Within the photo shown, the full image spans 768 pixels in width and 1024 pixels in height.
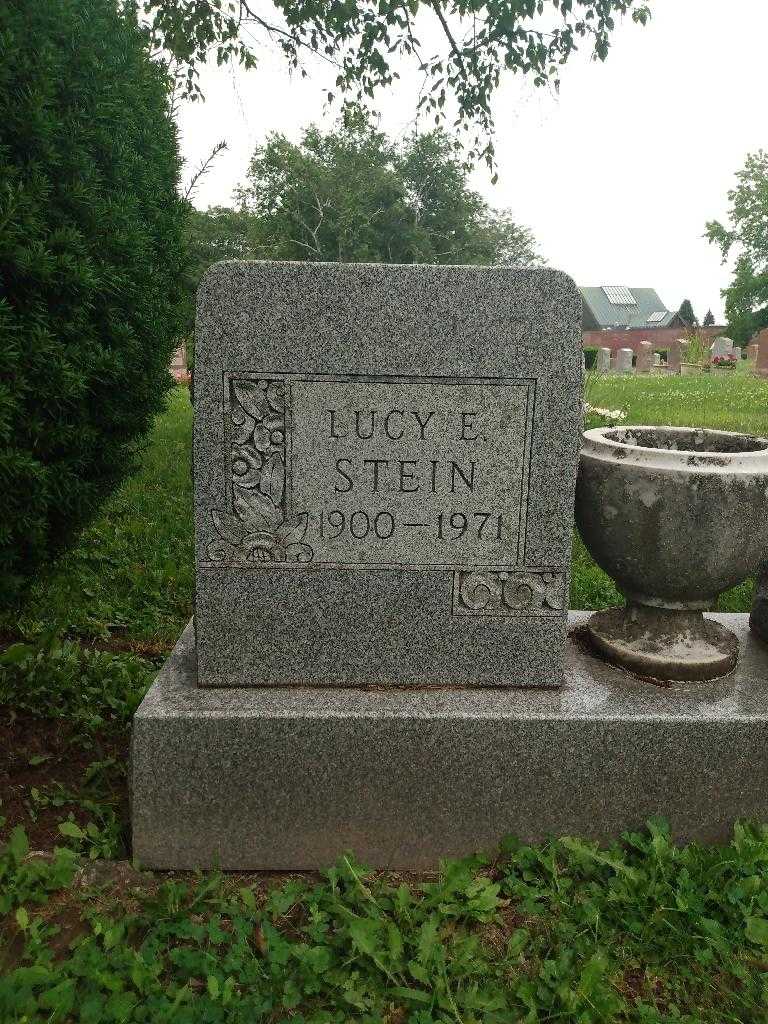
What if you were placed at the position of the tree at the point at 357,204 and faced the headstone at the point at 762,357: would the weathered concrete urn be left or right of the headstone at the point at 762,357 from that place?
right

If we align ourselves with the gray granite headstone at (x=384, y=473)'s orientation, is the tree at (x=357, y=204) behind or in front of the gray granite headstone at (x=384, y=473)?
behind

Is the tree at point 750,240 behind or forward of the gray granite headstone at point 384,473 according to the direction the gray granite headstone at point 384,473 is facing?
behind

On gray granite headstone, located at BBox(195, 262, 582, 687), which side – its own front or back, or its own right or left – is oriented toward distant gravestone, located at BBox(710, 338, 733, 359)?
back

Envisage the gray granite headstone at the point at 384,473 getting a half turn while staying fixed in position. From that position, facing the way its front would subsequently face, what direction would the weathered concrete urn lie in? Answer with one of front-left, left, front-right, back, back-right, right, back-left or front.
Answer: right

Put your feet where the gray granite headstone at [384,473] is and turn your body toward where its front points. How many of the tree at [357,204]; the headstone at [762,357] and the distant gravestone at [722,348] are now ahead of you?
0

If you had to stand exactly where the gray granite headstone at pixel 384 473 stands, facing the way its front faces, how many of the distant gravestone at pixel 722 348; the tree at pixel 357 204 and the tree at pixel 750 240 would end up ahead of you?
0

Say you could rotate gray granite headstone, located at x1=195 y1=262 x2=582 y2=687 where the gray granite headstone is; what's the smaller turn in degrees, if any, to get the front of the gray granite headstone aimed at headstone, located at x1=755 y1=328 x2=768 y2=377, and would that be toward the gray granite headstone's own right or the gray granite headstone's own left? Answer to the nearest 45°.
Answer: approximately 135° to the gray granite headstone's own left

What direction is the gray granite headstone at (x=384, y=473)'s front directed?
toward the camera

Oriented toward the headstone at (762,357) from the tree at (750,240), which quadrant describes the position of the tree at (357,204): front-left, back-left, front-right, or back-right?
front-right

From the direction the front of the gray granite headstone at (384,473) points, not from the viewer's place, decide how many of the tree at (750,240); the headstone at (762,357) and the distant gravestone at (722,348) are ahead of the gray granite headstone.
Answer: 0

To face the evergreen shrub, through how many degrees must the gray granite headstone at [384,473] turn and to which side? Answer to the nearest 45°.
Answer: approximately 90° to its right
